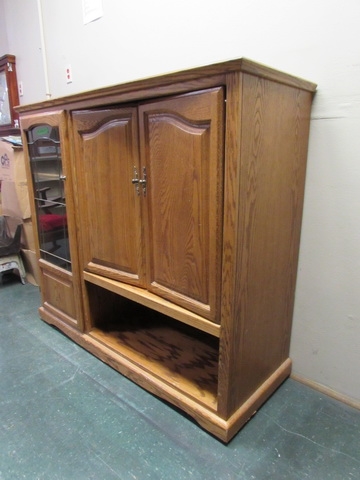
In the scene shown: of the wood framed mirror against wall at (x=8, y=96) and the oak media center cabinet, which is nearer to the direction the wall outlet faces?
the oak media center cabinet

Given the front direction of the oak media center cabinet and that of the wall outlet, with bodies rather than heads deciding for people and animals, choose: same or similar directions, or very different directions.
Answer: same or similar directions

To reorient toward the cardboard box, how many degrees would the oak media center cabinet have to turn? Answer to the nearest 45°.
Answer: approximately 90° to its right

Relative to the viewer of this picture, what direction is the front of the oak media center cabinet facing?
facing the viewer and to the left of the viewer

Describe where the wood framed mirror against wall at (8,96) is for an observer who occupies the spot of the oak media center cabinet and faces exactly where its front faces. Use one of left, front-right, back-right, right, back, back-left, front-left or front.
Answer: right

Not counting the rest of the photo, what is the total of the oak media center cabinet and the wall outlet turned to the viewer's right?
0
